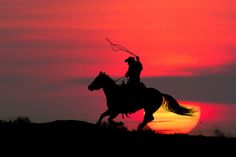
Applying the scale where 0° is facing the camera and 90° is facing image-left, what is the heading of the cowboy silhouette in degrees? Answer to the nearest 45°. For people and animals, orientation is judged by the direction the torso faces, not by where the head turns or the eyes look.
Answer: approximately 90°

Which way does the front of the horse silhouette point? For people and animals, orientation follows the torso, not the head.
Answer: to the viewer's left
